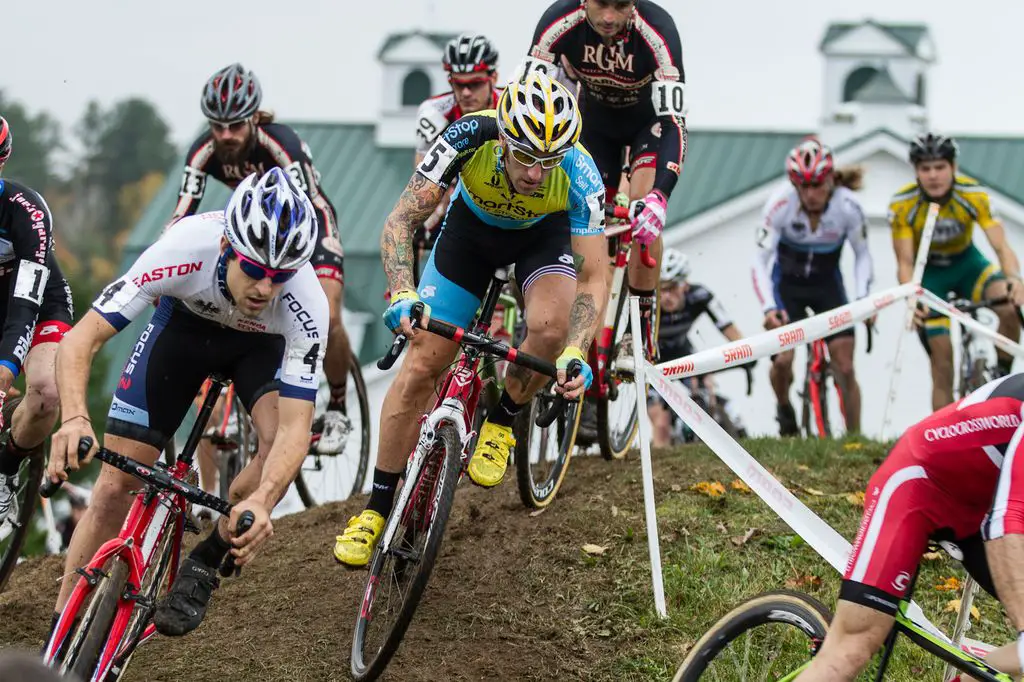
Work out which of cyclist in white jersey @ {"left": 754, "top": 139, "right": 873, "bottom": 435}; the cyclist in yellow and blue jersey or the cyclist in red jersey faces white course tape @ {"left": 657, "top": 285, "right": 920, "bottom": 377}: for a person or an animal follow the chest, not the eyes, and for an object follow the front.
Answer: the cyclist in white jersey

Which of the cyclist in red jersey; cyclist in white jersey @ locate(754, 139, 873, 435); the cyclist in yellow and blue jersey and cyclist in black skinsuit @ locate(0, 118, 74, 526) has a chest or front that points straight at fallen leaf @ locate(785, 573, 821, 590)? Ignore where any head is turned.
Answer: the cyclist in white jersey

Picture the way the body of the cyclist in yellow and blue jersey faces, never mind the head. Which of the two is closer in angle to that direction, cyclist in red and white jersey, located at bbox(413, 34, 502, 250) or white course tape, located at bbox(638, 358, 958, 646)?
the white course tape

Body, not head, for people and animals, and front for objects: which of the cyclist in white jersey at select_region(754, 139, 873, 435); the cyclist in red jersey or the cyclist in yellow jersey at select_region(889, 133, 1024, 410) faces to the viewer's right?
the cyclist in red jersey

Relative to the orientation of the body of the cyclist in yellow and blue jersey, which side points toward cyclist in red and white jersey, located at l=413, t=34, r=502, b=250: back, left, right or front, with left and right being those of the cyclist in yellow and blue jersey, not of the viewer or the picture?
back

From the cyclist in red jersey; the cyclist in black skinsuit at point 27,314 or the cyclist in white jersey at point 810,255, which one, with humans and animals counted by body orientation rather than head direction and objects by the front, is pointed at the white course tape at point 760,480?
the cyclist in white jersey

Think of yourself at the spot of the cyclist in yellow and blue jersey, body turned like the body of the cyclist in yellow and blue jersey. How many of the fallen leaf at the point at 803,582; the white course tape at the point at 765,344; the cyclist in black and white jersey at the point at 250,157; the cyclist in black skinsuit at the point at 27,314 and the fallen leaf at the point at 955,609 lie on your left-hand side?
3

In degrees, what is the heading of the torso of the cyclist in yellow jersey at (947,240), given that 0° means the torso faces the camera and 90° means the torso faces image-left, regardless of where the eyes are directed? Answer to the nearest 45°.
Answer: approximately 0°

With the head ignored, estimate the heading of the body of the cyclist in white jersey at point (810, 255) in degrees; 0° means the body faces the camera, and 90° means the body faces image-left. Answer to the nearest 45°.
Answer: approximately 0°
